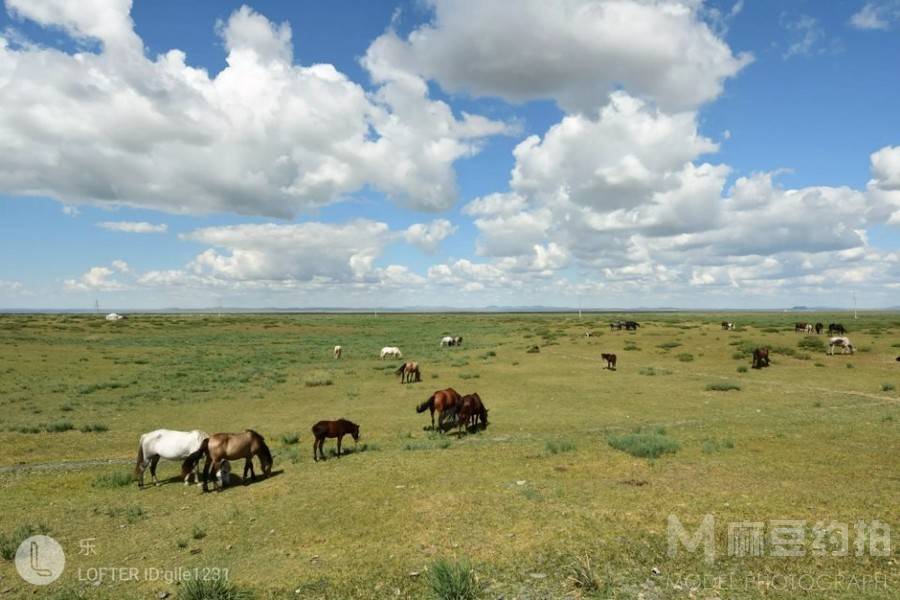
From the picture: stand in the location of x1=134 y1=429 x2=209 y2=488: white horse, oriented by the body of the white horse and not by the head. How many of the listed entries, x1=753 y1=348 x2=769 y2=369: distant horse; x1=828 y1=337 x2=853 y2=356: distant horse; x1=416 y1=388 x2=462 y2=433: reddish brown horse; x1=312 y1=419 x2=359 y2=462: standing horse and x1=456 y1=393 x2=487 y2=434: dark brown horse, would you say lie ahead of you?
5

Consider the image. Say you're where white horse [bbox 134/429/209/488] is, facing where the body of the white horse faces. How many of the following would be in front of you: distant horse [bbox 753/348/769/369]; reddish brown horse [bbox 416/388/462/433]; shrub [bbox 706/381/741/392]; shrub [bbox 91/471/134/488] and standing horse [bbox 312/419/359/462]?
4

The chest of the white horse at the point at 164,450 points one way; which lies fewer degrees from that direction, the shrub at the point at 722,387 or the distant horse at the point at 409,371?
the shrub

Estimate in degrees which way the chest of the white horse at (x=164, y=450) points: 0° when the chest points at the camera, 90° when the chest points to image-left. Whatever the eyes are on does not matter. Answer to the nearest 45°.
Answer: approximately 270°

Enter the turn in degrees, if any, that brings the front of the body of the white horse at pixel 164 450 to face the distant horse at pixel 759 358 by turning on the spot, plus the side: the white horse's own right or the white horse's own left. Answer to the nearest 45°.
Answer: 0° — it already faces it

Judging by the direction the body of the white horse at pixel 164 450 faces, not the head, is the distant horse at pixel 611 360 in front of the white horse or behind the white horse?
in front

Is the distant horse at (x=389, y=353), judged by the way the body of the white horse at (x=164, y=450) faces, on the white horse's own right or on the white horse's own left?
on the white horse's own left

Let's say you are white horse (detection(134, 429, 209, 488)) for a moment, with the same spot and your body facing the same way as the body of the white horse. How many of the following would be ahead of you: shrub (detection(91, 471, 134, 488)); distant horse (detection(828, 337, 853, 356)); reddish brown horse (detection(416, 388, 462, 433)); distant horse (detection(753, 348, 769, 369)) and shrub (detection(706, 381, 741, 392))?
4

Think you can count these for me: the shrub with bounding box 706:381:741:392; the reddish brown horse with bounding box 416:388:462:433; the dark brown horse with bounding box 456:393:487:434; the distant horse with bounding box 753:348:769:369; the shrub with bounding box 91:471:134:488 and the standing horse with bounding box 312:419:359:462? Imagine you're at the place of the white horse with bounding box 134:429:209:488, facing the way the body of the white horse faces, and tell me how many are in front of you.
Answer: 5

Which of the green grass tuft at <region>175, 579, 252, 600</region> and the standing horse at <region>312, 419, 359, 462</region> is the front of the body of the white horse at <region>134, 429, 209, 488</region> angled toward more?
the standing horse

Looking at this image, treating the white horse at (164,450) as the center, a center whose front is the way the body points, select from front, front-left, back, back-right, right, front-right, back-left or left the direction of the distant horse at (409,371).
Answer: front-left

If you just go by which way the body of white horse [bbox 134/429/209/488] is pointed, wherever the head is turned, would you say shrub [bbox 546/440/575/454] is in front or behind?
in front

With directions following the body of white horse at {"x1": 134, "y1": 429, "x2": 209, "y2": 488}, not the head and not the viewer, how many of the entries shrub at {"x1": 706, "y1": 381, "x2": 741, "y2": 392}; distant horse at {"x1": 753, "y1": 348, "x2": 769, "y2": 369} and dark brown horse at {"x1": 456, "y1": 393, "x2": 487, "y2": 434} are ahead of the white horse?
3

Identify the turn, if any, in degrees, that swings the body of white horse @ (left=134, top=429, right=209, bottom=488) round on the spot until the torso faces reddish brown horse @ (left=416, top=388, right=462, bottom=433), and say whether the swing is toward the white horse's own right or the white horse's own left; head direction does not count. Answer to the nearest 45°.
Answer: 0° — it already faces it

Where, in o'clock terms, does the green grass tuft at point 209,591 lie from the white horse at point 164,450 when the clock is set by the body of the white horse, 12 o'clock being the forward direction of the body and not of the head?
The green grass tuft is roughly at 3 o'clock from the white horse.
